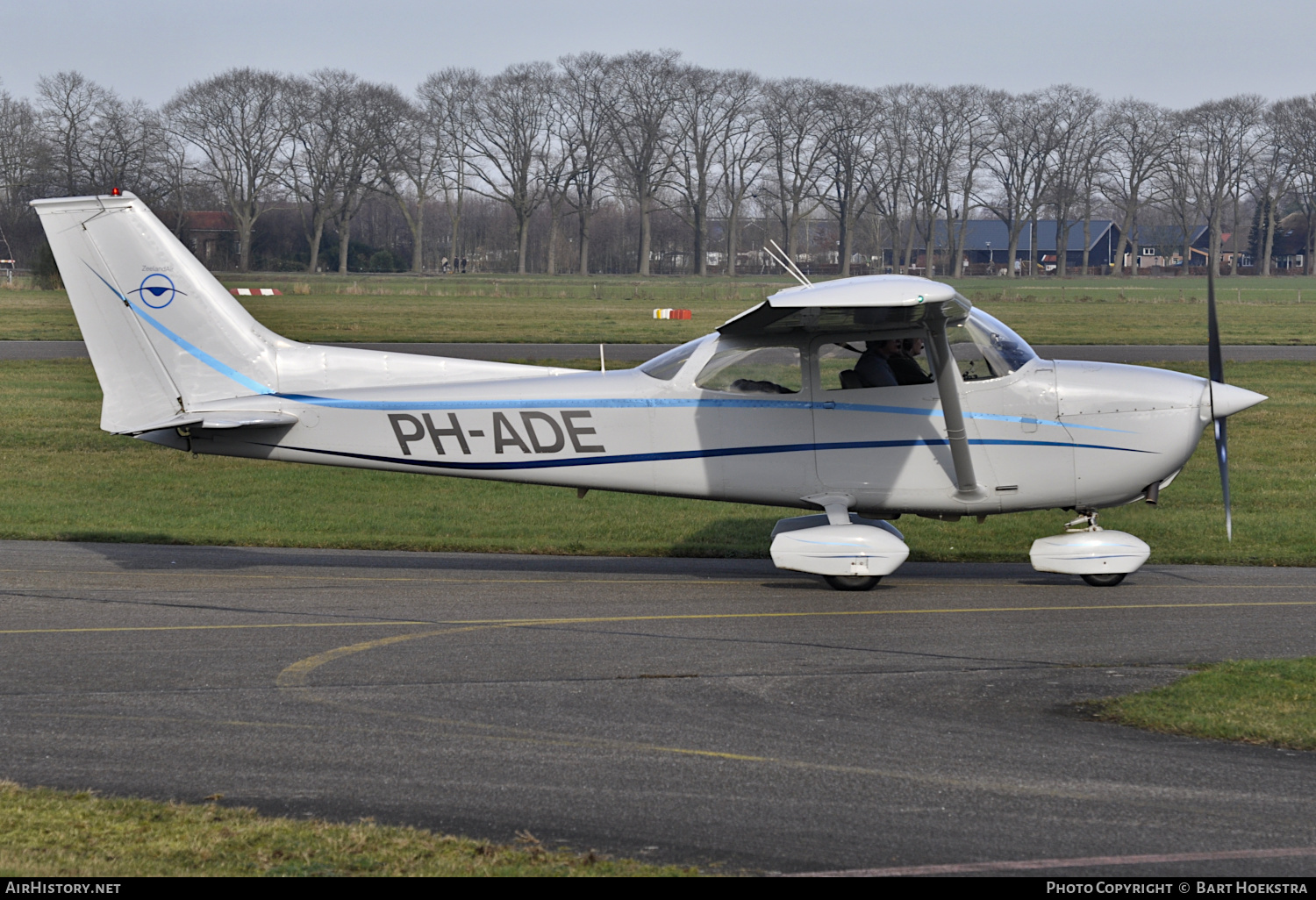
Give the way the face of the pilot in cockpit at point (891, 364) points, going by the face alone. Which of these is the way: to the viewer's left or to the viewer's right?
to the viewer's right

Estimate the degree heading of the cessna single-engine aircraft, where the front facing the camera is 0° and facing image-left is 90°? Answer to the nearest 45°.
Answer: approximately 270°

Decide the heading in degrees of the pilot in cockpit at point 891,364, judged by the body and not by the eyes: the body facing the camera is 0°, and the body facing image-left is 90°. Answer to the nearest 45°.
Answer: approximately 270°

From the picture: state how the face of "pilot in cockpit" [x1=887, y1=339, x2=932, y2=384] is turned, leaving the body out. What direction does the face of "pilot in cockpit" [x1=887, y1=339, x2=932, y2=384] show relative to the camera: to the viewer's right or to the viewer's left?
to the viewer's right

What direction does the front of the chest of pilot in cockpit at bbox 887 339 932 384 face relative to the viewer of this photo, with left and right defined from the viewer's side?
facing to the right of the viewer
